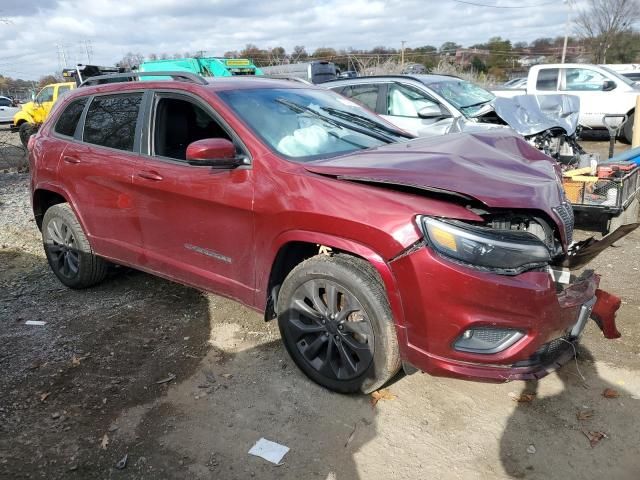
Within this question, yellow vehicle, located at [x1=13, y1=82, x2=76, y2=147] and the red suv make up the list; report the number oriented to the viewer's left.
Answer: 1

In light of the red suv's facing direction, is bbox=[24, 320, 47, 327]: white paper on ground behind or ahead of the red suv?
behind

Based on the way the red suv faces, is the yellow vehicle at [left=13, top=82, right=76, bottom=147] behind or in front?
behind

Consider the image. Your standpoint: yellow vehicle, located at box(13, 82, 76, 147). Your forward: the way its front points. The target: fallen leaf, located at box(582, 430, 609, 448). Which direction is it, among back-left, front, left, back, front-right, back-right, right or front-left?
left

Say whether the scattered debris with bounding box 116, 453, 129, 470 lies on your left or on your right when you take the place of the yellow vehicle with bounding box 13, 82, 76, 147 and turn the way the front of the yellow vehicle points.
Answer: on your left

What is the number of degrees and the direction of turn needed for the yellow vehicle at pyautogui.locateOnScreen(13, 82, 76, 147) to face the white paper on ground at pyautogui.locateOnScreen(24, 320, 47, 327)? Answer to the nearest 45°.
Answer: approximately 90° to its left

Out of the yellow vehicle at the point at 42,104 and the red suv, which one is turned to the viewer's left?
the yellow vehicle

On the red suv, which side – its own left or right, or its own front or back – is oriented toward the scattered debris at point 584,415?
front

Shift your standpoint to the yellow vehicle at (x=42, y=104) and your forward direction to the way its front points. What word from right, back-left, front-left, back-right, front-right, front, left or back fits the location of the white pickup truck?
back-left

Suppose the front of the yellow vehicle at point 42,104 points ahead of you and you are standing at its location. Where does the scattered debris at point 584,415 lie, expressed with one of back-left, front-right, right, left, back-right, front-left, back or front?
left

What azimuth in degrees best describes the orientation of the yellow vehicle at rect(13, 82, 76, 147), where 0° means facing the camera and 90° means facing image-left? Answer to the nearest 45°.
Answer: approximately 90°

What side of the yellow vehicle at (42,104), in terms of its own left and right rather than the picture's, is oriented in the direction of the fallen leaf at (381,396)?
left

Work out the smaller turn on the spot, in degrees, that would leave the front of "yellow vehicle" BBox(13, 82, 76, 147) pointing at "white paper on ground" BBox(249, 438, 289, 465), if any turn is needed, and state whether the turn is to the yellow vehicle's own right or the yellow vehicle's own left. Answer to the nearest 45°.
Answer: approximately 90° to the yellow vehicle's own left

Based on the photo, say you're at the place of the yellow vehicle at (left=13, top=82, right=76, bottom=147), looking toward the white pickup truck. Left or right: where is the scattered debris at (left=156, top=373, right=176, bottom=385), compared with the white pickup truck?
right
